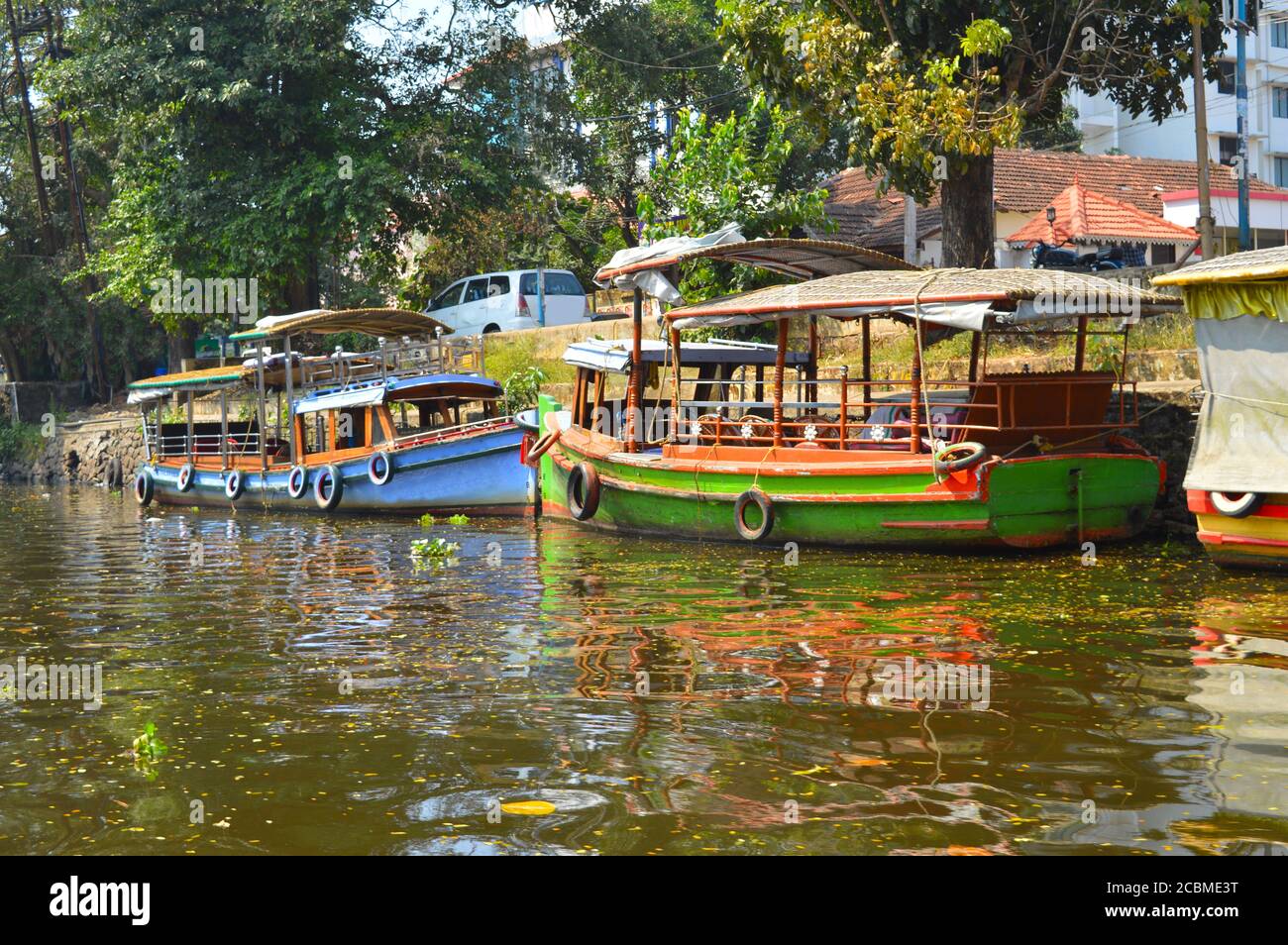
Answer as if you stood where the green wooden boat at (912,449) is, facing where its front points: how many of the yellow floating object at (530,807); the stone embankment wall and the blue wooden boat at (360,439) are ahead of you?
2

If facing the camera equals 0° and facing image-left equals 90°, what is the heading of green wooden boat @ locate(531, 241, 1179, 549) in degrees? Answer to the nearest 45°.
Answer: approximately 135°

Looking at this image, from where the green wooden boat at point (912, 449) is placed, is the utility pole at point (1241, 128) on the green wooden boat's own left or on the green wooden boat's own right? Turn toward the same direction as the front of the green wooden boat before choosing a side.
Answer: on the green wooden boat's own right

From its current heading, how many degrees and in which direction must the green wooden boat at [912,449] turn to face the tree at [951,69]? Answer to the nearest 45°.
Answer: approximately 45° to its right

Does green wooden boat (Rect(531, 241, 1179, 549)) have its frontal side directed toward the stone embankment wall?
yes

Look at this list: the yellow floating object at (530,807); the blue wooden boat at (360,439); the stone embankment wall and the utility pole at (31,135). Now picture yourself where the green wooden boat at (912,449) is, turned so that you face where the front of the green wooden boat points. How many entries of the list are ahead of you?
3

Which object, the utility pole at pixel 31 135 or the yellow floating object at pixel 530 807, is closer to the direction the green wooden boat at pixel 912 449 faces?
the utility pole

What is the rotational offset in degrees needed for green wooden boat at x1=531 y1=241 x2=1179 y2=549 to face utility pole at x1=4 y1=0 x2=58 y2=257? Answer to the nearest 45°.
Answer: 0° — it already faces it

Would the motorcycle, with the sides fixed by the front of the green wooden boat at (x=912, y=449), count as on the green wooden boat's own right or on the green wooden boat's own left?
on the green wooden boat's own right

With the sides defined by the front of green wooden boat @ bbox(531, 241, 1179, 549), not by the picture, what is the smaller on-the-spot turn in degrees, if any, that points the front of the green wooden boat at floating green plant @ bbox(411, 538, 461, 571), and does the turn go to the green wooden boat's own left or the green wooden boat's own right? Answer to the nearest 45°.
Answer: approximately 45° to the green wooden boat's own left
